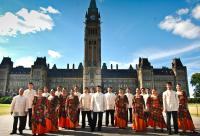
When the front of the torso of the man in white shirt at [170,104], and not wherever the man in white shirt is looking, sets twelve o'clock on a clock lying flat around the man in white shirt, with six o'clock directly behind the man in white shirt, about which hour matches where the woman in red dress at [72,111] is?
The woman in red dress is roughly at 3 o'clock from the man in white shirt.

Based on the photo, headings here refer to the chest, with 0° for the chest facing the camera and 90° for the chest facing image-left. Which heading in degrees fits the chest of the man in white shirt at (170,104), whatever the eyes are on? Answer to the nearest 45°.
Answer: approximately 0°

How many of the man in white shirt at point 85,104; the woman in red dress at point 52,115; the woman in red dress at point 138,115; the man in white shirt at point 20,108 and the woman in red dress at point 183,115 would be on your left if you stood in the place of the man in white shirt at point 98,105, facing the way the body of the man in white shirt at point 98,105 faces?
2

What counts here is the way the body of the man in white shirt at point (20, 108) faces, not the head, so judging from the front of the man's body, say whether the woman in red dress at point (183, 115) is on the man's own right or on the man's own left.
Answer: on the man's own left

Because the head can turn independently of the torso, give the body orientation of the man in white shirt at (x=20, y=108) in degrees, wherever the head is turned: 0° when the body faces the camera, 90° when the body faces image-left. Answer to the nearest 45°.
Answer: approximately 0°

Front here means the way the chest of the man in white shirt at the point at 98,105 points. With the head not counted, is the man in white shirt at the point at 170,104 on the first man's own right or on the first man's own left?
on the first man's own left

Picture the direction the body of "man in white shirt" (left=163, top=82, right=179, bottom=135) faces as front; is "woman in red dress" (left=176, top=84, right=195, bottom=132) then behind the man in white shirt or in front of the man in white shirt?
behind
